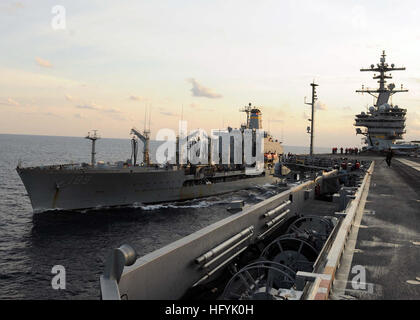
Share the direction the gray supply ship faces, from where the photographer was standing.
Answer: facing the viewer and to the left of the viewer

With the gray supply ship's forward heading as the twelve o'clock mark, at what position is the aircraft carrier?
The aircraft carrier is roughly at 10 o'clock from the gray supply ship.
